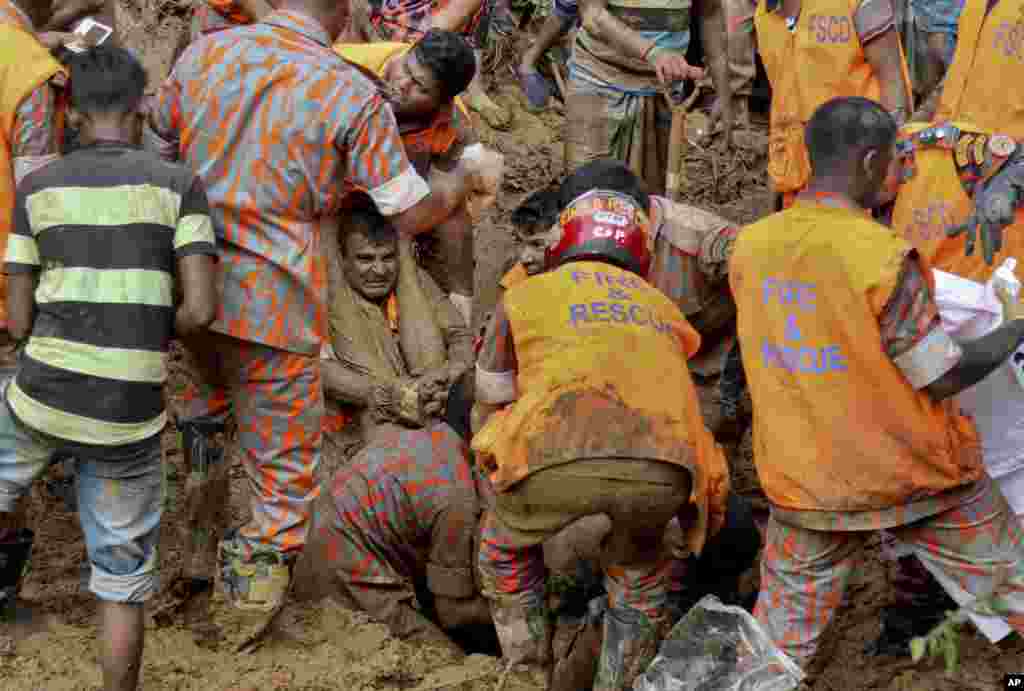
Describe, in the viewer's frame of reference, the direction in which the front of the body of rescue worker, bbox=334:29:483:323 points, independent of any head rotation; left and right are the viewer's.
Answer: facing the viewer and to the left of the viewer

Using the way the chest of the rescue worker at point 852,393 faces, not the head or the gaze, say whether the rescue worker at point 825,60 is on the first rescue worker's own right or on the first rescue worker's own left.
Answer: on the first rescue worker's own left

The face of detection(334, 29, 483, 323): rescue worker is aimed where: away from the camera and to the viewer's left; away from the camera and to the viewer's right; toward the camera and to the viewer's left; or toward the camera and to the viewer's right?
toward the camera and to the viewer's left

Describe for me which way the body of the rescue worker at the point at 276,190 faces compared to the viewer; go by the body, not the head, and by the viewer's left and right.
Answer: facing away from the viewer and to the right of the viewer

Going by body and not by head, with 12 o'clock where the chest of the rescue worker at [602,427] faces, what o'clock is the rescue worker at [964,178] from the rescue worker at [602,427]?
the rescue worker at [964,178] is roughly at 1 o'clock from the rescue worker at [602,427].

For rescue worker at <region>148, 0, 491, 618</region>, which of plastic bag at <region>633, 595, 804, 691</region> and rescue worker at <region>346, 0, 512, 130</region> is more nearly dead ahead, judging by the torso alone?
the rescue worker

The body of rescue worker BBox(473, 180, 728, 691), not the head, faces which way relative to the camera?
away from the camera

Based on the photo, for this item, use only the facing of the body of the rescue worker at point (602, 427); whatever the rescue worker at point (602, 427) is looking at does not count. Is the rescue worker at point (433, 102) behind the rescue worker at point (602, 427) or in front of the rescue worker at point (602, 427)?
in front

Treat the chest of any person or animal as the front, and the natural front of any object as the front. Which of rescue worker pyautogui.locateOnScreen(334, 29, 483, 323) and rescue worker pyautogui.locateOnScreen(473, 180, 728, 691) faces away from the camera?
rescue worker pyautogui.locateOnScreen(473, 180, 728, 691)

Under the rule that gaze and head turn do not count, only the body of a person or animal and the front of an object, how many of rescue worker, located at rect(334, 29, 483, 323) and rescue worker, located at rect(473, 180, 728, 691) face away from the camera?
1

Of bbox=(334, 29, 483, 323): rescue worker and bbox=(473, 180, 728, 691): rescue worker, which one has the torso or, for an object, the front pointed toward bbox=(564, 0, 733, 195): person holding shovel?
bbox=(473, 180, 728, 691): rescue worker
